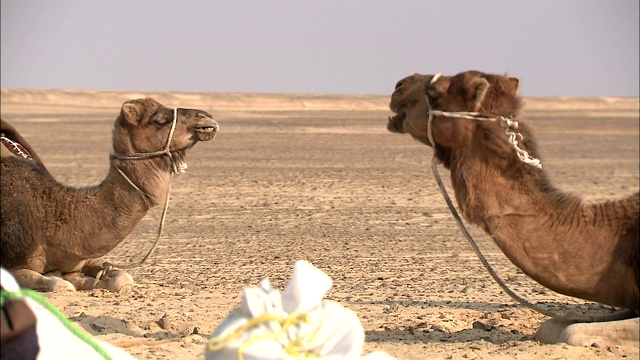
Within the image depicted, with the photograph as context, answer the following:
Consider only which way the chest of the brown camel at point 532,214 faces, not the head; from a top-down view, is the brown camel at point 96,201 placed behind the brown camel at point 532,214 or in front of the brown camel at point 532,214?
in front

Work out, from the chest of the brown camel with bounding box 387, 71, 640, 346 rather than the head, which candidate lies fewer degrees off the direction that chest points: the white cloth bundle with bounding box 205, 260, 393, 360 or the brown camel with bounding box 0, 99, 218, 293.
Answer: the brown camel

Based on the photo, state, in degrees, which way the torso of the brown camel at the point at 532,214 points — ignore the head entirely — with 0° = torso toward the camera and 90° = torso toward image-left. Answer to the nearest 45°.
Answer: approximately 90°

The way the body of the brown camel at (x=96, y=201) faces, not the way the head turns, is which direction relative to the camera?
to the viewer's right

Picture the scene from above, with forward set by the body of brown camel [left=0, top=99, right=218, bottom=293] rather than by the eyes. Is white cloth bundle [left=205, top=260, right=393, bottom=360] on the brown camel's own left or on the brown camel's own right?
on the brown camel's own right

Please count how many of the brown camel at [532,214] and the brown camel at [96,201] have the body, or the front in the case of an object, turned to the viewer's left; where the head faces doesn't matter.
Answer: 1

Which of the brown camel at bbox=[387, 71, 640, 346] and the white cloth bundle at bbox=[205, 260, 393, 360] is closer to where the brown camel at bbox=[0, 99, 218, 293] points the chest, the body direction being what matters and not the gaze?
the brown camel

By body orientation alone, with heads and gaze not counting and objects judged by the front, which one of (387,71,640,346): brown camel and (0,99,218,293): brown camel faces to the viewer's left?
(387,71,640,346): brown camel

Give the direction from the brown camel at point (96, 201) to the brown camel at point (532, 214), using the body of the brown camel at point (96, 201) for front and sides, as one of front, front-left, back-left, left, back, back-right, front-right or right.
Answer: front-right
